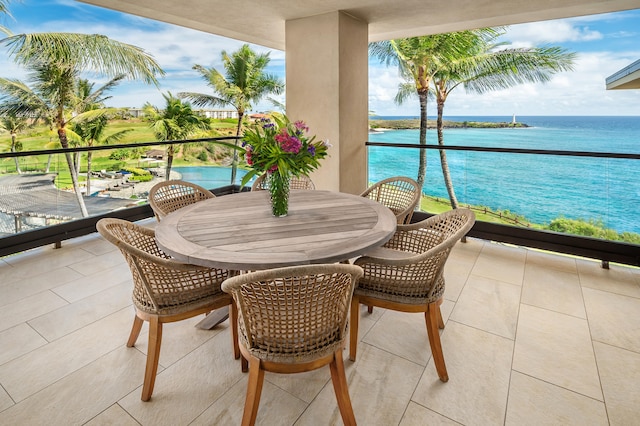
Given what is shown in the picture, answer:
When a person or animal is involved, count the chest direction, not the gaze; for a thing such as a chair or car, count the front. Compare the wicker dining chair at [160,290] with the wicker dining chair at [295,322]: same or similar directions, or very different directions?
same or similar directions

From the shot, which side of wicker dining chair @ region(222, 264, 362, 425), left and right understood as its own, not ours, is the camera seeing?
back

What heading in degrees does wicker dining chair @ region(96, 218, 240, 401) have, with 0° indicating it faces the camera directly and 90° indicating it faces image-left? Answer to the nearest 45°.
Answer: approximately 225°

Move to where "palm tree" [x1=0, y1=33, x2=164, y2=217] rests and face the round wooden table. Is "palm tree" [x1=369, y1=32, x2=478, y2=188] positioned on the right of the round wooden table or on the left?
left

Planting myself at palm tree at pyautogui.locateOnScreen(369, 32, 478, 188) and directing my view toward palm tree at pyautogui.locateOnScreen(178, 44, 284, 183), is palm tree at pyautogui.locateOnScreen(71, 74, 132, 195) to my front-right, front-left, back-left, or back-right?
front-left

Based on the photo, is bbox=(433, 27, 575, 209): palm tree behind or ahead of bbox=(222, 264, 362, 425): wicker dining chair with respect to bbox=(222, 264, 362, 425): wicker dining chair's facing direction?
ahead

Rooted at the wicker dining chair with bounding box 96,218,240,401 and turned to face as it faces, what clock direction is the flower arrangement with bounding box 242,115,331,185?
The flower arrangement is roughly at 1 o'clock from the wicker dining chair.

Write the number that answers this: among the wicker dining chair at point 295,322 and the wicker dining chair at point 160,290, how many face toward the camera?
0

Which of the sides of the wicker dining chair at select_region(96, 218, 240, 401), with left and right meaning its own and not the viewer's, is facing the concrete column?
front
